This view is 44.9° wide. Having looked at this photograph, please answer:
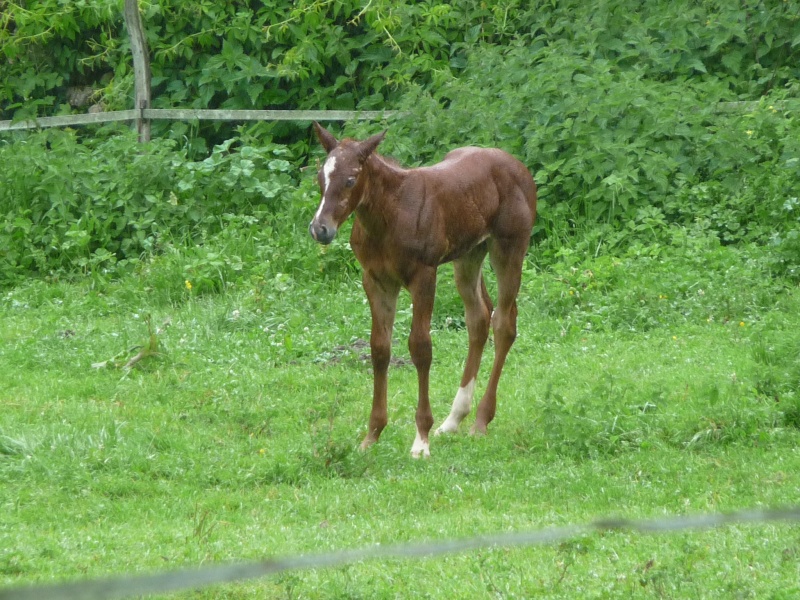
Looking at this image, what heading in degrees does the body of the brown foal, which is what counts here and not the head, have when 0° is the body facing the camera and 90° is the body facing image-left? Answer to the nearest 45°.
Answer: approximately 45°

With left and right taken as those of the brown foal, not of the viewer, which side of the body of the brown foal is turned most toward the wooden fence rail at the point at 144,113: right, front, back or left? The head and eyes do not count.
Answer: right
